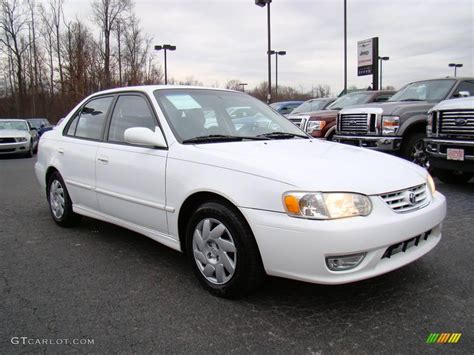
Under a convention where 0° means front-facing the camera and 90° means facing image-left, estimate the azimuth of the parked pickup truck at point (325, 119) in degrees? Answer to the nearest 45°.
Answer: approximately 45°

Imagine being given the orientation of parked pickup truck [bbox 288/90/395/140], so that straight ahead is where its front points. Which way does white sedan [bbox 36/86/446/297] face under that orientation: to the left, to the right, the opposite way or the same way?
to the left

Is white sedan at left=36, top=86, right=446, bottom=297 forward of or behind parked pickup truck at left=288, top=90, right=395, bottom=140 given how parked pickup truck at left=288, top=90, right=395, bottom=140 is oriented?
forward

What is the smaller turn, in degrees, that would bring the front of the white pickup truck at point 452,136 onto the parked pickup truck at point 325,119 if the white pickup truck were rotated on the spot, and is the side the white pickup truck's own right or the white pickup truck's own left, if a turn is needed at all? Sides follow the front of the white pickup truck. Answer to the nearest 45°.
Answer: approximately 90° to the white pickup truck's own right

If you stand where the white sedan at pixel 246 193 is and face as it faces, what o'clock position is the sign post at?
The sign post is roughly at 8 o'clock from the white sedan.

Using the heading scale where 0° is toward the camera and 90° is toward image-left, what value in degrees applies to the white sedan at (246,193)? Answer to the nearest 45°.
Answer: approximately 315°

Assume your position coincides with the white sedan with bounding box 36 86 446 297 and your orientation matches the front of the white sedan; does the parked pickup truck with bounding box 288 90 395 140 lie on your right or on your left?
on your left

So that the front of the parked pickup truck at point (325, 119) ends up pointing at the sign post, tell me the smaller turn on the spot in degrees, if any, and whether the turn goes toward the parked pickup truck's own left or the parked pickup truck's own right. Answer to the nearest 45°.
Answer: approximately 135° to the parked pickup truck's own right

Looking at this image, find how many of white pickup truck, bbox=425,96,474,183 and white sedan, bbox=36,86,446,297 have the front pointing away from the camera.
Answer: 0

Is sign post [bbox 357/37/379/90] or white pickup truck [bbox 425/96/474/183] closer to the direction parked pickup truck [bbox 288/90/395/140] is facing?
the white pickup truck

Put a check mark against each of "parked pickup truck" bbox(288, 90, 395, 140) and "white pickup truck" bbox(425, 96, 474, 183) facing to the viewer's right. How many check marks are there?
0

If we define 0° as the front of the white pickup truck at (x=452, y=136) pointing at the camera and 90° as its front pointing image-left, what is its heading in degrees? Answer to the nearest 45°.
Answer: approximately 45°
